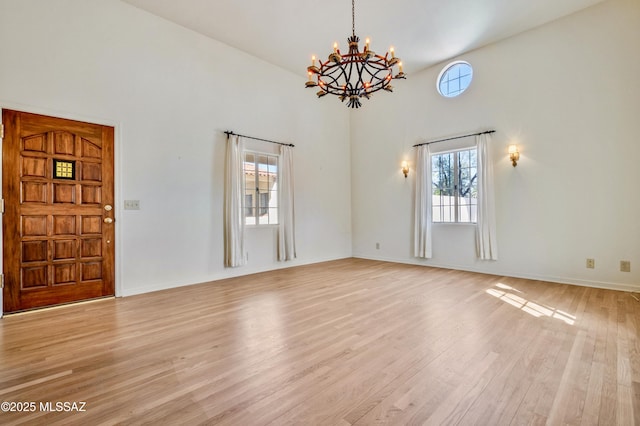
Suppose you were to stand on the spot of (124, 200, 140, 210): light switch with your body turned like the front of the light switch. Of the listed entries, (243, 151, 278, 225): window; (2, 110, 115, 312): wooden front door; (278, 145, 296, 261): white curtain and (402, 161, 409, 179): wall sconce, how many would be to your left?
3

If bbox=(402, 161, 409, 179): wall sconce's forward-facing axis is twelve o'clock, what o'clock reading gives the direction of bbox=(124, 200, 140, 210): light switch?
The light switch is roughly at 12 o'clock from the wall sconce.

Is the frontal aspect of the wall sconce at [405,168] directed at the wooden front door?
yes

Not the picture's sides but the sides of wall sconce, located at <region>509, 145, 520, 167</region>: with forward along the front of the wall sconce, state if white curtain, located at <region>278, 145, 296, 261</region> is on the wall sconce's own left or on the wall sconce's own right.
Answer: on the wall sconce's own right

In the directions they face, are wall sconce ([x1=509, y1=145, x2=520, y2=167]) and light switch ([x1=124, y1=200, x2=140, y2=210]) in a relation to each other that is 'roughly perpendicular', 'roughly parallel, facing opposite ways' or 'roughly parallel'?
roughly perpendicular

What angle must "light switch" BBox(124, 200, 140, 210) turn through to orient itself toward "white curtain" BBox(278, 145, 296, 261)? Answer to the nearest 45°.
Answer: approximately 90° to its left

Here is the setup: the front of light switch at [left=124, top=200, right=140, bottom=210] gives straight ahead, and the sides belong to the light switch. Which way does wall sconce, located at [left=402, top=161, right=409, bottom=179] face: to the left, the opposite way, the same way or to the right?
to the right

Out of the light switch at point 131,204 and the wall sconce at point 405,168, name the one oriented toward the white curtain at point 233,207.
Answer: the wall sconce

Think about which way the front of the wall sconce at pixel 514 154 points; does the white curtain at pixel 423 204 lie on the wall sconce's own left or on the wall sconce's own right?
on the wall sconce's own right

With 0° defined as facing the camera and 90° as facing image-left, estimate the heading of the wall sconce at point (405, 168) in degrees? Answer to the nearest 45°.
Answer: approximately 45°

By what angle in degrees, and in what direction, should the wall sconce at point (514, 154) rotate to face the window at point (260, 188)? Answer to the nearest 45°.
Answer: approximately 45° to its right

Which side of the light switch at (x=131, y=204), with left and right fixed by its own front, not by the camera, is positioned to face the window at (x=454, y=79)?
left
